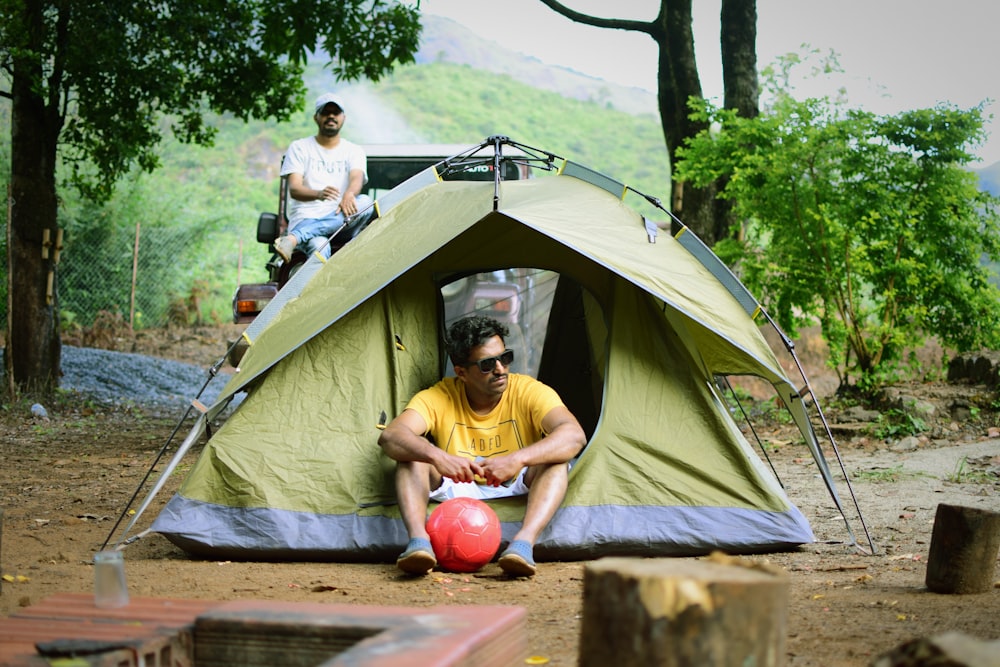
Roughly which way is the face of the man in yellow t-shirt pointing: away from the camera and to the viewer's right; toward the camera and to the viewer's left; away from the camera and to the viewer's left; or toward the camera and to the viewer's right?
toward the camera and to the viewer's right

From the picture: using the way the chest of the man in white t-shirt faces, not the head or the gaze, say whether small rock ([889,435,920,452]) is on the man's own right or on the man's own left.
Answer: on the man's own left

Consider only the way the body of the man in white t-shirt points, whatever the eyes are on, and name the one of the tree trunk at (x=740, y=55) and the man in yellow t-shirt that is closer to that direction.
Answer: the man in yellow t-shirt

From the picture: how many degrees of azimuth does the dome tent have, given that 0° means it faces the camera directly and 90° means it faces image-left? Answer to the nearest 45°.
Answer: approximately 0°

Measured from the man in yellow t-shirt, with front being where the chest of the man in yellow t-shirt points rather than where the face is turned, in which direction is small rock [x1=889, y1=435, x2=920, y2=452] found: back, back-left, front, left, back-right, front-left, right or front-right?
back-left

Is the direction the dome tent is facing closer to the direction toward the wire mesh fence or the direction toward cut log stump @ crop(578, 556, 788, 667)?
the cut log stump
